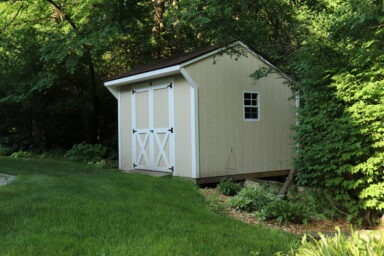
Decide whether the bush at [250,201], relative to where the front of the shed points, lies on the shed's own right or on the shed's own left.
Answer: on the shed's own left

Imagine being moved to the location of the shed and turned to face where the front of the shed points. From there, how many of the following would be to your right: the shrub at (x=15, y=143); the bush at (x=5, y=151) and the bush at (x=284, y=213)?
2

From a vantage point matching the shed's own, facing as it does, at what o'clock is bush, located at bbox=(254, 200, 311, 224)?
The bush is roughly at 10 o'clock from the shed.

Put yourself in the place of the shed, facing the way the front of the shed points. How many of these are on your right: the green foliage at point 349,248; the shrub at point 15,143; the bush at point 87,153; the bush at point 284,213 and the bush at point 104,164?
3

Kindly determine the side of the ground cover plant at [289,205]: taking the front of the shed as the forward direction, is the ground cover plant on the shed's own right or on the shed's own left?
on the shed's own left

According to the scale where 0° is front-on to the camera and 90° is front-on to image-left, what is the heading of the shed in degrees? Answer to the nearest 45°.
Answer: approximately 45°

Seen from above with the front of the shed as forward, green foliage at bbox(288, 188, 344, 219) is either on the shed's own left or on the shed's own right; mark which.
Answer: on the shed's own left

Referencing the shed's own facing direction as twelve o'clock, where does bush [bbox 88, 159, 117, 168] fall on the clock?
The bush is roughly at 3 o'clock from the shed.

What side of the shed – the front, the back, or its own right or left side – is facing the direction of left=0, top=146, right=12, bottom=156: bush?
right

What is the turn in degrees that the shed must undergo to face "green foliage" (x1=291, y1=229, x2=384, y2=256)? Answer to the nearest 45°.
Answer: approximately 45° to its left

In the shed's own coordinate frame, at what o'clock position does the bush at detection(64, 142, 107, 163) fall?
The bush is roughly at 3 o'clock from the shed.
